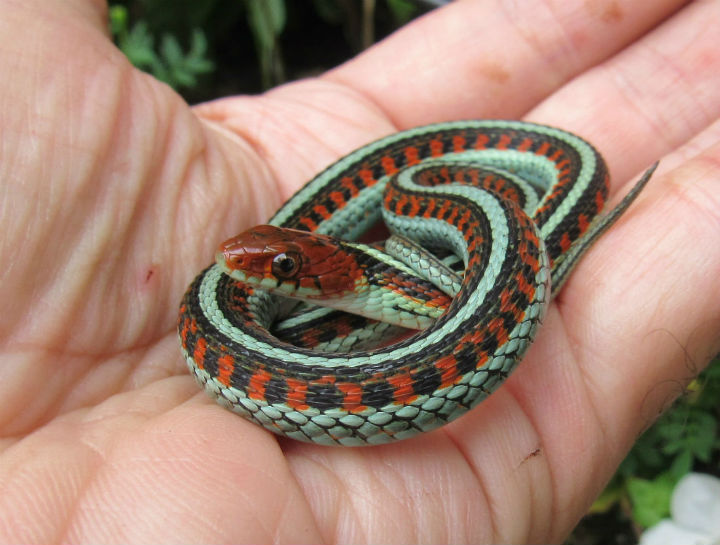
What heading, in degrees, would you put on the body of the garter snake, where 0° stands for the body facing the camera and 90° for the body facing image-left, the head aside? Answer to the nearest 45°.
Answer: approximately 90°
